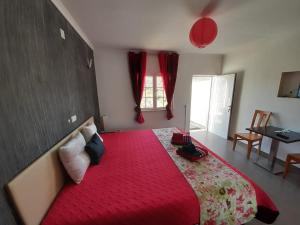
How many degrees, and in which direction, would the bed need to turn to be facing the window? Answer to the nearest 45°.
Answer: approximately 90° to its left

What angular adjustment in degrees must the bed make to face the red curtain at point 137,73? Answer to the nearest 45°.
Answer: approximately 90° to its left

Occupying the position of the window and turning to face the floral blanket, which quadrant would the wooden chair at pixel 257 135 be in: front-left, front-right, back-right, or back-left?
front-left

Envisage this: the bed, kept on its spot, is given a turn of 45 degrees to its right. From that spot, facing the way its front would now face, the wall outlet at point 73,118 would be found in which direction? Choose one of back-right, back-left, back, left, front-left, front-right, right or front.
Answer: back

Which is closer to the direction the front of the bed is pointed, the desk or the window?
the desk

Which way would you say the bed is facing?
to the viewer's right
